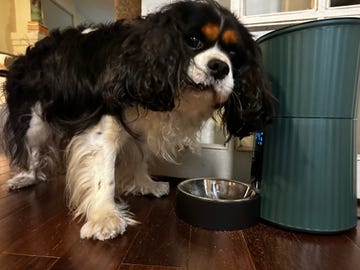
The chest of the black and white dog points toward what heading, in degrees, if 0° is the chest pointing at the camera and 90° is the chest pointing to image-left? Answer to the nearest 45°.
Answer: approximately 315°

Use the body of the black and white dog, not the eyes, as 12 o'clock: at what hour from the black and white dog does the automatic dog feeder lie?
The automatic dog feeder is roughly at 11 o'clock from the black and white dog.
